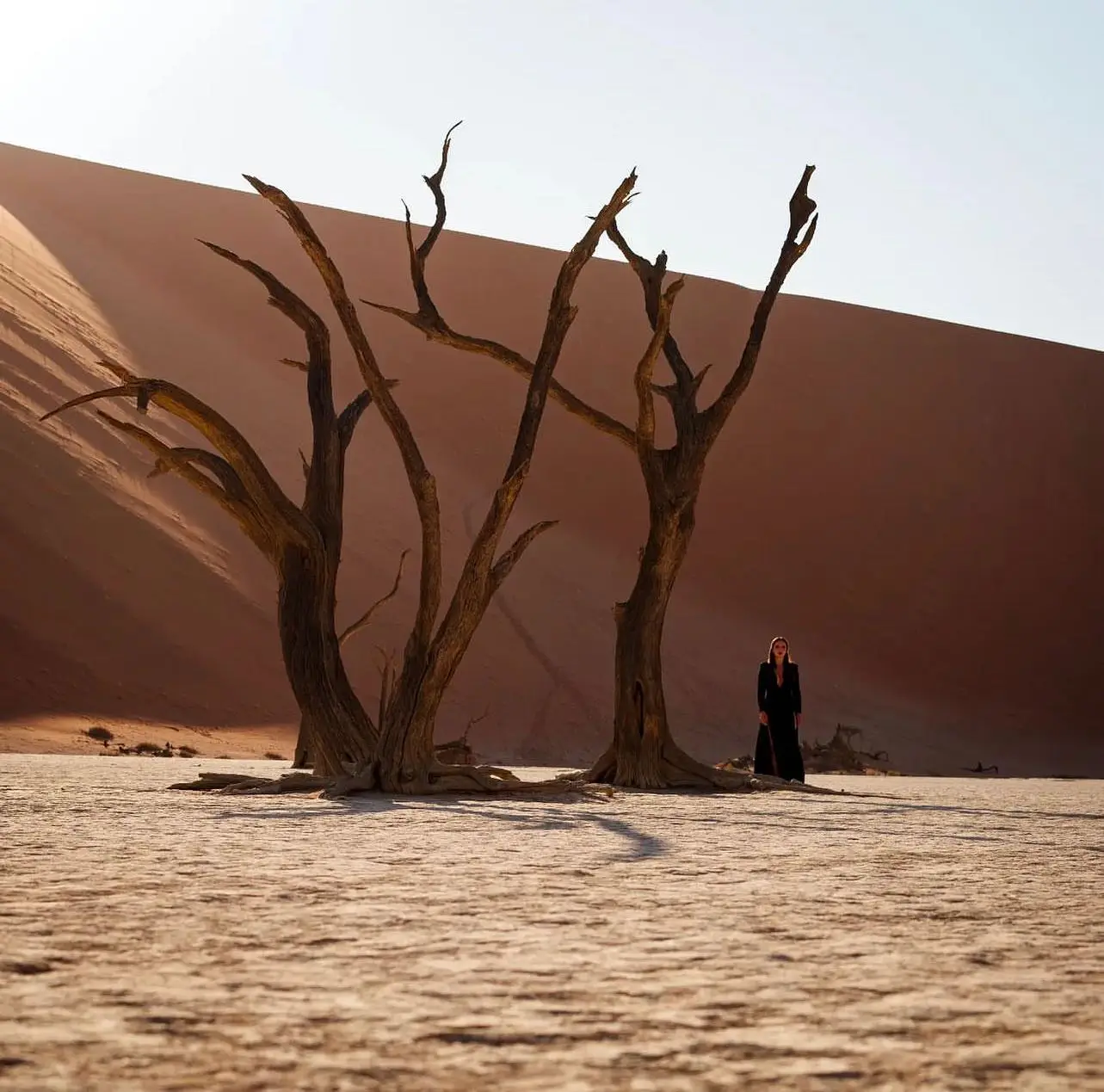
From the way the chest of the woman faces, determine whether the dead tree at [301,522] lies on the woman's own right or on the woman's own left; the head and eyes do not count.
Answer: on the woman's own right

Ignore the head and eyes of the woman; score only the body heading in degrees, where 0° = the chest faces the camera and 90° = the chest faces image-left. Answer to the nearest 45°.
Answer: approximately 0°
